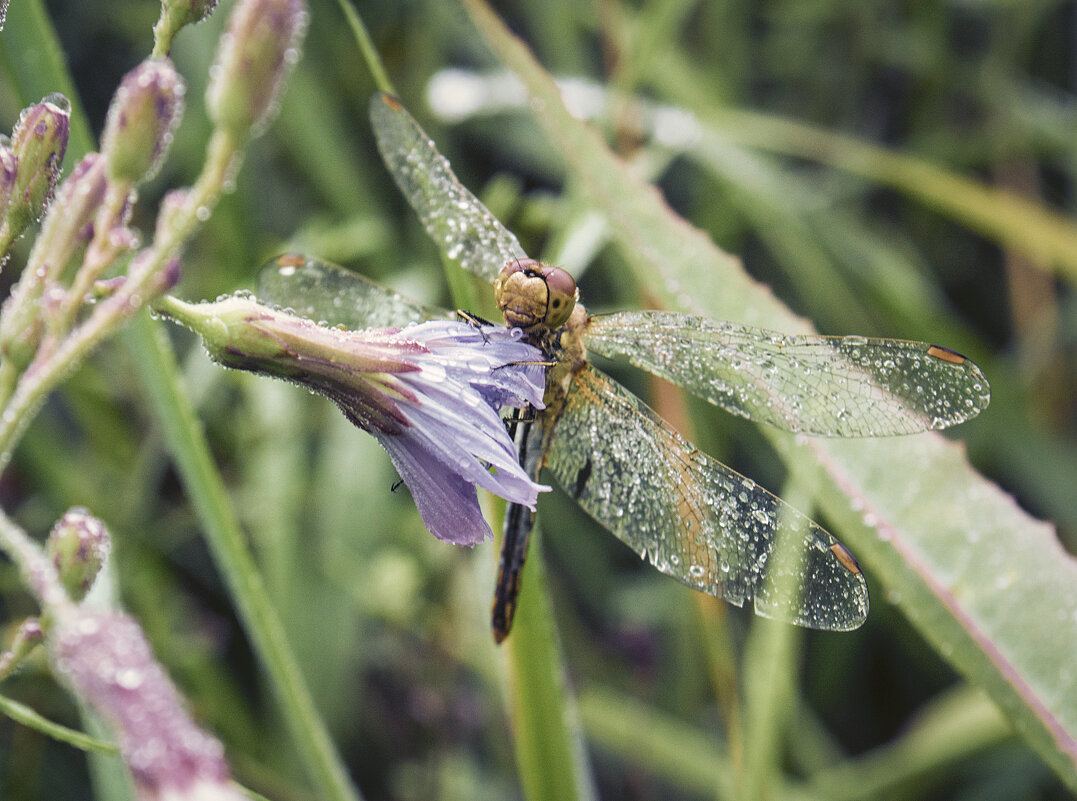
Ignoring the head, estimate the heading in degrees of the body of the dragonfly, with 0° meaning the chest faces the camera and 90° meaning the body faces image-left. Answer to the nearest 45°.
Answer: approximately 45°
